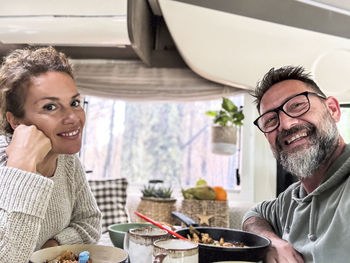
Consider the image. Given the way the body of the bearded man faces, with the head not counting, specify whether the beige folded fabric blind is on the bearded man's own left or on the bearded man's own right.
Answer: on the bearded man's own right

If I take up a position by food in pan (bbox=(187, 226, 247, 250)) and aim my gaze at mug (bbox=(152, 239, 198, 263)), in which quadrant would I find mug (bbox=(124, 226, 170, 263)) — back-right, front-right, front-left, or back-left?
front-right

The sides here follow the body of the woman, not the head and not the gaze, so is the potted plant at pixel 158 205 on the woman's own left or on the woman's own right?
on the woman's own left

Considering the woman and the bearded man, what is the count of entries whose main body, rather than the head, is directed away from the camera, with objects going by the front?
0

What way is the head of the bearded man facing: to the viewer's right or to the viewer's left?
to the viewer's left

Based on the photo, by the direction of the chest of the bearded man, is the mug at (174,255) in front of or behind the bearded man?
in front

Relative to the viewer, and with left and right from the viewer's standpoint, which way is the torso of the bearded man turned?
facing the viewer and to the left of the viewer

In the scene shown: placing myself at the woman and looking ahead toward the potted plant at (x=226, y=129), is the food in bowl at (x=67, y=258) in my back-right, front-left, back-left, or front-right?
back-right

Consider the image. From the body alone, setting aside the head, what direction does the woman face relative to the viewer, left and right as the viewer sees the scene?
facing the viewer and to the right of the viewer

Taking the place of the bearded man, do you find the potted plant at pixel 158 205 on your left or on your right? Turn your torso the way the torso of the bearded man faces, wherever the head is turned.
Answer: on your right

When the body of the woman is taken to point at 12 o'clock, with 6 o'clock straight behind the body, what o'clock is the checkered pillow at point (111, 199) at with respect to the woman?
The checkered pillow is roughly at 8 o'clock from the woman.
